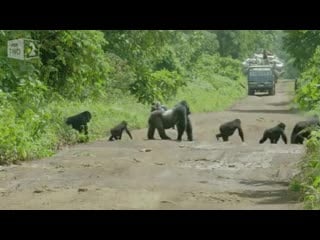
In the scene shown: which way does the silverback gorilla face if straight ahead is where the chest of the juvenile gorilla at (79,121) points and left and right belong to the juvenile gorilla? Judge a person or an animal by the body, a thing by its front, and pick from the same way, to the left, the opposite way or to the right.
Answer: the same way
